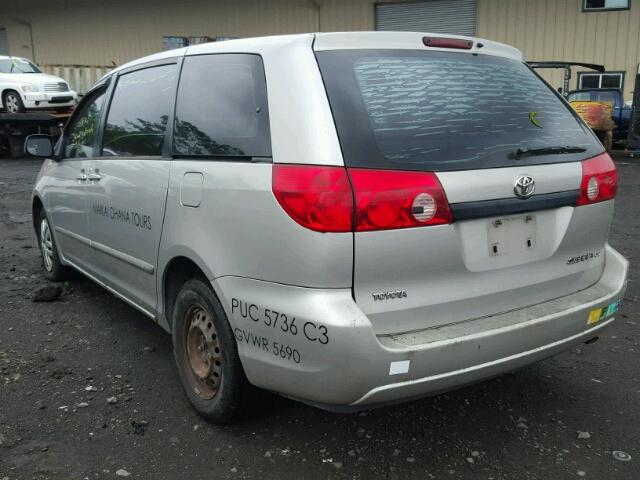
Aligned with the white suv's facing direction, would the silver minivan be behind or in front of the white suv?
in front

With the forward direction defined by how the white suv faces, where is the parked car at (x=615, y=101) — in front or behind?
in front

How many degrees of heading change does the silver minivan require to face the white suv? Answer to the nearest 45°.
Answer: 0° — it already faces it

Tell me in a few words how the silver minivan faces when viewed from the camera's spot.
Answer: facing away from the viewer and to the left of the viewer

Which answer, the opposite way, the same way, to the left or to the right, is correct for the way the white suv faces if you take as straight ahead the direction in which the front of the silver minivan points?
the opposite way

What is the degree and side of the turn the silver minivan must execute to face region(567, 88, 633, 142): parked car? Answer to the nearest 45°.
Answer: approximately 90° to its right

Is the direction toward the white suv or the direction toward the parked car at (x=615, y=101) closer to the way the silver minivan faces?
the white suv

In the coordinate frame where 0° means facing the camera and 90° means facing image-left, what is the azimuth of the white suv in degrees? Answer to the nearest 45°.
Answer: approximately 315°
